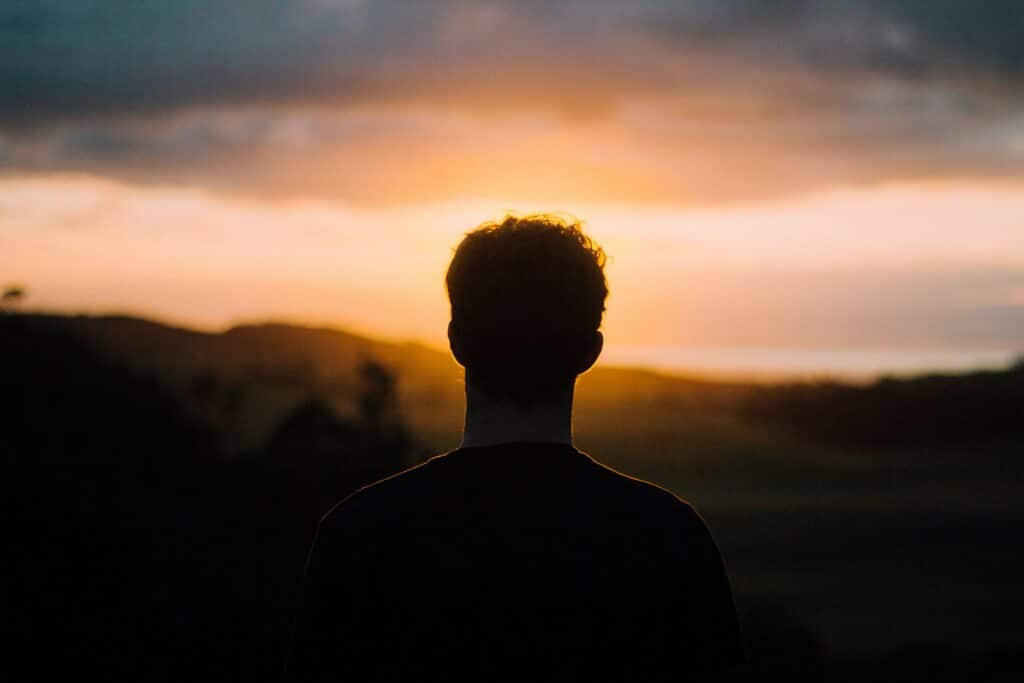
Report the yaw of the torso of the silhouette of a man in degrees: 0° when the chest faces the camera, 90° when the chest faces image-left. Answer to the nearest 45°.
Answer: approximately 180°
